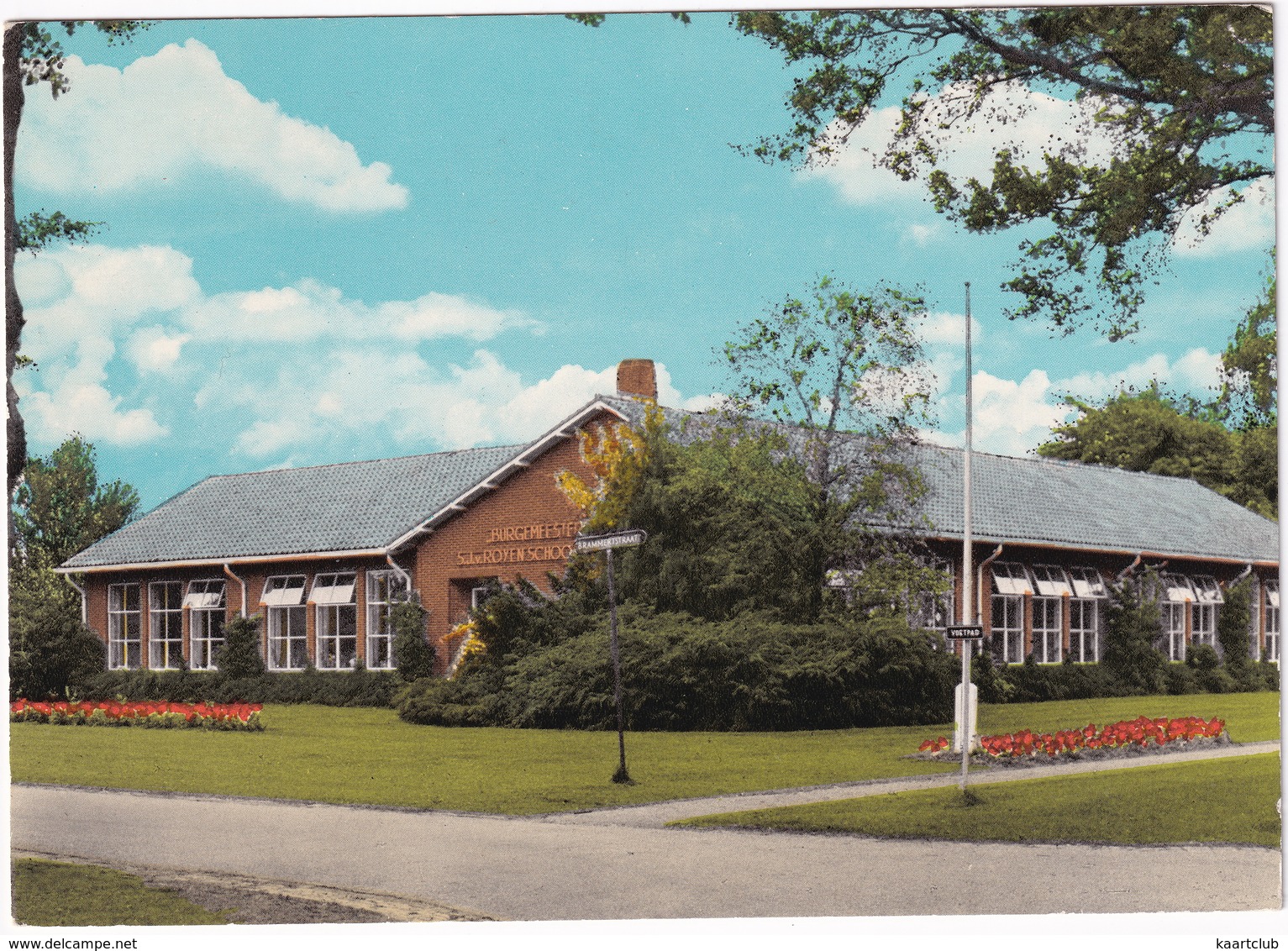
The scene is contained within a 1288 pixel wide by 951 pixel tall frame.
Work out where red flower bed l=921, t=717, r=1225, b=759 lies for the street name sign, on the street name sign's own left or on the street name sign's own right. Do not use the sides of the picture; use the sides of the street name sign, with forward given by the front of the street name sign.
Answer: on the street name sign's own left

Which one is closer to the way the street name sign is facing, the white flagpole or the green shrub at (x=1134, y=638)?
the white flagpole

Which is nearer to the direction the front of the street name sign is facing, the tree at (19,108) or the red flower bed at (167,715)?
the tree

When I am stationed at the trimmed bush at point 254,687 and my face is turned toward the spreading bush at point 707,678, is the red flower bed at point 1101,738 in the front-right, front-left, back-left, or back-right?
front-right

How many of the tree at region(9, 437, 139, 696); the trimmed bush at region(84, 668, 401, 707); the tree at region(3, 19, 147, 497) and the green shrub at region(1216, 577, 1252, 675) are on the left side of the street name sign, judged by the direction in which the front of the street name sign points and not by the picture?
1

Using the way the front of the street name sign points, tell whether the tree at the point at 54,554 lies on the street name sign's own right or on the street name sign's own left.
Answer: on the street name sign's own right

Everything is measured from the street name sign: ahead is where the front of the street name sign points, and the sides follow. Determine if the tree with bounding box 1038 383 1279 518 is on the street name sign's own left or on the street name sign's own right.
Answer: on the street name sign's own left

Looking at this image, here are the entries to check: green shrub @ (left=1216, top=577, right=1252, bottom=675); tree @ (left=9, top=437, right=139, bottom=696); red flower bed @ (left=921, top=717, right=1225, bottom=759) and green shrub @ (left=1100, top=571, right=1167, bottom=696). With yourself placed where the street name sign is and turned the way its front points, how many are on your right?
1

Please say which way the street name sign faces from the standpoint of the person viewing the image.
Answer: facing the viewer

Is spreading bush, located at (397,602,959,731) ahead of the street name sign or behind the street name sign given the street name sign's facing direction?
behind

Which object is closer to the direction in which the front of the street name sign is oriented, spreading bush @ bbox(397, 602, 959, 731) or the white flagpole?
the white flagpole
